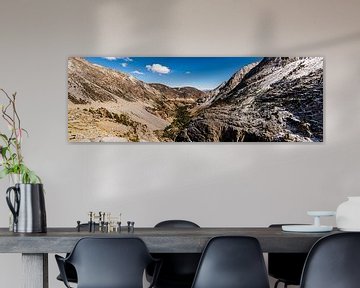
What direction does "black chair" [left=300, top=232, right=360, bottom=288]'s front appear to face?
away from the camera

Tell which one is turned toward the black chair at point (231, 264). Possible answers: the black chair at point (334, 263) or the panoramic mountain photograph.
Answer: the panoramic mountain photograph

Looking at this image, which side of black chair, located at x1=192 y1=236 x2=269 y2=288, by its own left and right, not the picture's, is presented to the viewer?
back

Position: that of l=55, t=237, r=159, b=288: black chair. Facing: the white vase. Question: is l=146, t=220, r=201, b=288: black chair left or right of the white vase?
left

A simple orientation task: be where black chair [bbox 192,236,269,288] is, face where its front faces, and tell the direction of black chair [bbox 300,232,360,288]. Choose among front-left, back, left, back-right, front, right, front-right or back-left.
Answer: right

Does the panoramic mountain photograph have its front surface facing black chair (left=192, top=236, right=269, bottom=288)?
yes

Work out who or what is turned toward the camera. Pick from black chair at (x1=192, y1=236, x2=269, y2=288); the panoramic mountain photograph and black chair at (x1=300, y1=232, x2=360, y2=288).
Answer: the panoramic mountain photograph

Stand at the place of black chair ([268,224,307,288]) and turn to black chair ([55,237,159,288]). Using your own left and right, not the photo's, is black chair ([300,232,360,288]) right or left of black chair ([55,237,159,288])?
left

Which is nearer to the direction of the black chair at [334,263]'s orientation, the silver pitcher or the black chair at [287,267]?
the black chair

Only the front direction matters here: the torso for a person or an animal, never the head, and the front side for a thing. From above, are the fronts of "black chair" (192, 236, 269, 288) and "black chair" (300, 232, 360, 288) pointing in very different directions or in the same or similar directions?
same or similar directions

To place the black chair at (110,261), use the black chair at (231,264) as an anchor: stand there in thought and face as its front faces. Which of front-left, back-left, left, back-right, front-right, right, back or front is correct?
left

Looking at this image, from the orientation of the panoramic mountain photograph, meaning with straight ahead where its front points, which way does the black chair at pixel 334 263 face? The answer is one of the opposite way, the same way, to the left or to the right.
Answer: the opposite way

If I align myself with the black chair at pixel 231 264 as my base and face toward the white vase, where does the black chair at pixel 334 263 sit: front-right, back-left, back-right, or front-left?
front-right

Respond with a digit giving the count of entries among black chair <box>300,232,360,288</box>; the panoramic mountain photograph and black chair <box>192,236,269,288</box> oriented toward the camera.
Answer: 1

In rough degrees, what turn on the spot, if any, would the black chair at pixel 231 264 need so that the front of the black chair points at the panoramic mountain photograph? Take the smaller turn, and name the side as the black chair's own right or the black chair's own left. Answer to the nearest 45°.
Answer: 0° — it already faces it

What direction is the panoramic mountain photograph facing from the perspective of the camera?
toward the camera
